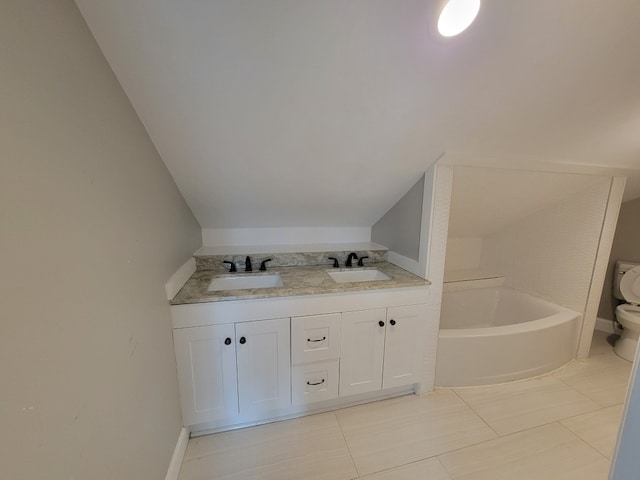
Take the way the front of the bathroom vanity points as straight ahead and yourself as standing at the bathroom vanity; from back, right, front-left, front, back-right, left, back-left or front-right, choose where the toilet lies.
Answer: left

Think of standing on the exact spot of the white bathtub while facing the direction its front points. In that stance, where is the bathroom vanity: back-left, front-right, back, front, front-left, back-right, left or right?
right

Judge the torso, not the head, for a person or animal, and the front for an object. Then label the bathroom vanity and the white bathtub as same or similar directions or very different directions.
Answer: same or similar directions

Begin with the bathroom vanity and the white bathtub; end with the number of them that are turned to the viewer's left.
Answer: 0

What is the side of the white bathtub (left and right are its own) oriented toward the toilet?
left

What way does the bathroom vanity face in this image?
toward the camera

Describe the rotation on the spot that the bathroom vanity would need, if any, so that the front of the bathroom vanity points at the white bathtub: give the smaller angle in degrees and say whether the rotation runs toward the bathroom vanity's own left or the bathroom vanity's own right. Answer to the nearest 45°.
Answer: approximately 90° to the bathroom vanity's own left
